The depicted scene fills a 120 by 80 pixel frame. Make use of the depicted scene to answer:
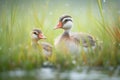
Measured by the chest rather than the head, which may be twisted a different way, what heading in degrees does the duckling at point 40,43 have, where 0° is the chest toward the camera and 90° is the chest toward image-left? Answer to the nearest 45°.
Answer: approximately 90°

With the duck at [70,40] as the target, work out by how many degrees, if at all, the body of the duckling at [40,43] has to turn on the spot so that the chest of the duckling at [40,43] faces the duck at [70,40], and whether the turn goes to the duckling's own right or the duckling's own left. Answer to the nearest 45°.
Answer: approximately 180°
